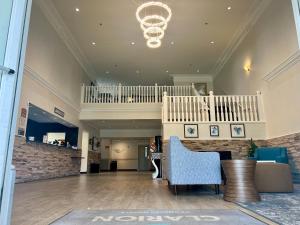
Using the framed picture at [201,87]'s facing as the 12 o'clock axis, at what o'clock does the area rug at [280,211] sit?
The area rug is roughly at 12 o'clock from the framed picture.

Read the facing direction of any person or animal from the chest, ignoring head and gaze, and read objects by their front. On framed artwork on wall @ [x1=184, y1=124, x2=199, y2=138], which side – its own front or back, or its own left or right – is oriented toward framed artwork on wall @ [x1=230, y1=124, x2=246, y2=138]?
left

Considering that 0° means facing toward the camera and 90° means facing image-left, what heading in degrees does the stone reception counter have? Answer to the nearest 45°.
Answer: approximately 315°

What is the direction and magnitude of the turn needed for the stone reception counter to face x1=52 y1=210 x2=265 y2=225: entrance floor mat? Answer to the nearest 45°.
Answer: approximately 45° to its right

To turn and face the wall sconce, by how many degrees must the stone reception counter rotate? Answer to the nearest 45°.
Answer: approximately 45° to its left

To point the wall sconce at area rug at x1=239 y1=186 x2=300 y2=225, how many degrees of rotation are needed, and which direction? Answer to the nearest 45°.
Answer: approximately 45° to its left

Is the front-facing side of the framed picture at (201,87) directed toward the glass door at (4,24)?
yes
